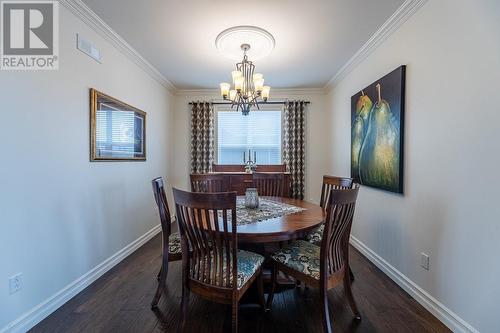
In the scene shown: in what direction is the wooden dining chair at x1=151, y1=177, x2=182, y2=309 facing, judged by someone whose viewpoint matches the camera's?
facing to the right of the viewer

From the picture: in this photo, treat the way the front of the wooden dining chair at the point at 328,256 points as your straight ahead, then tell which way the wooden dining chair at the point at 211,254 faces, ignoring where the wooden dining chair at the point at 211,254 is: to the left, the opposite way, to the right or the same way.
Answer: to the right

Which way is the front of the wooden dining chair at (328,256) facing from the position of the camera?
facing away from the viewer and to the left of the viewer

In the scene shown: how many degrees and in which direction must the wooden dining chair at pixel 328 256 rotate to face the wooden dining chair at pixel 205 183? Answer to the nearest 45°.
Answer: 0° — it already faces it

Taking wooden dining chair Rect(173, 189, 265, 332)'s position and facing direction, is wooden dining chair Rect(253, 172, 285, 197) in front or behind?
in front

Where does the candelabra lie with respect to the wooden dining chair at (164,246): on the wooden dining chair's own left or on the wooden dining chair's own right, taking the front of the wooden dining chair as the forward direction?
on the wooden dining chair's own left

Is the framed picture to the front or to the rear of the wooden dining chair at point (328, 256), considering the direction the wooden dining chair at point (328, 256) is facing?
to the front

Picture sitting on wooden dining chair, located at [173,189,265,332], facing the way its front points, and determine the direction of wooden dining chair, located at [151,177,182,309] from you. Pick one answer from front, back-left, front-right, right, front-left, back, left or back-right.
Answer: left

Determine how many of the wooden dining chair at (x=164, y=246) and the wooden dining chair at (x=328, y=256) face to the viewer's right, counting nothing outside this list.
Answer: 1

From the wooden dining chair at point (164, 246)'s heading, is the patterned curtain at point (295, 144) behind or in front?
in front

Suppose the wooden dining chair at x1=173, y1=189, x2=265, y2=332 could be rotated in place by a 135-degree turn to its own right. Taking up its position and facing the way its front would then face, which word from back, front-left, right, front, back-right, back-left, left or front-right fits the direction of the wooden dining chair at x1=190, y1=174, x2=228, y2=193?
back

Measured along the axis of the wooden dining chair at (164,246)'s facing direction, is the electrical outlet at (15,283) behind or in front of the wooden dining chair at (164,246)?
behind

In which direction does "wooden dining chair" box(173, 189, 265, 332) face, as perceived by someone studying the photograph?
facing away from the viewer and to the right of the viewer

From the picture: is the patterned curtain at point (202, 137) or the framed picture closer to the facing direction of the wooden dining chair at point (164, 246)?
the patterned curtain

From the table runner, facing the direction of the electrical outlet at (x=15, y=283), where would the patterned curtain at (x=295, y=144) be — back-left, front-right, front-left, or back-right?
back-right
